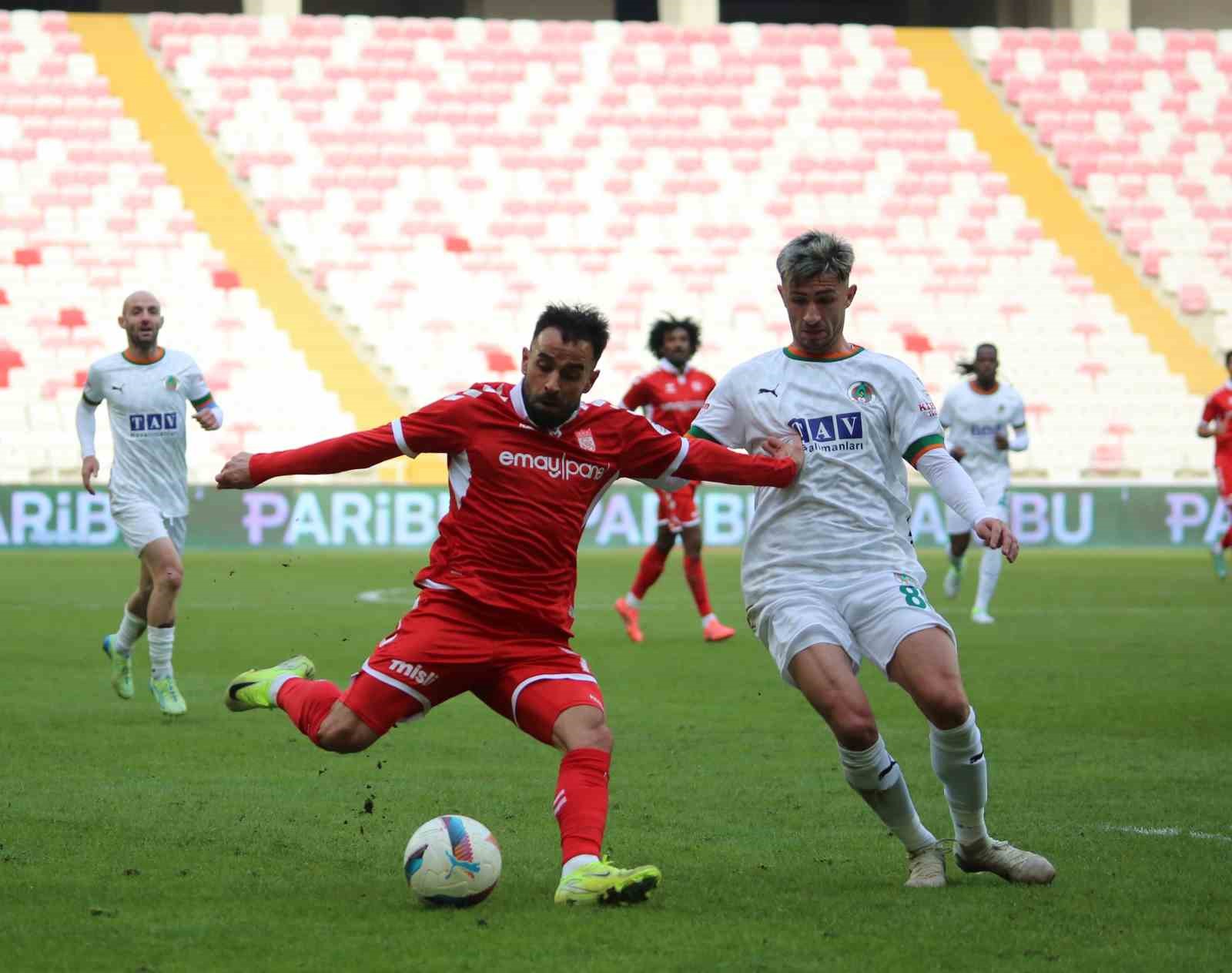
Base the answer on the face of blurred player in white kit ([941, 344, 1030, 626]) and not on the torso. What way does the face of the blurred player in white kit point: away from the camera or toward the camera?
toward the camera

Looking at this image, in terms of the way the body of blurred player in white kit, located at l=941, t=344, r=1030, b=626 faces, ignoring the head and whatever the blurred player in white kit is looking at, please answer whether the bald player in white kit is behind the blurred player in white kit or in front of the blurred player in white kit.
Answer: in front

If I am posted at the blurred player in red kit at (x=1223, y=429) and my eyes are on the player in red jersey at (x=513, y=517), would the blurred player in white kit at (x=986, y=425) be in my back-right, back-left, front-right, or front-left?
front-right

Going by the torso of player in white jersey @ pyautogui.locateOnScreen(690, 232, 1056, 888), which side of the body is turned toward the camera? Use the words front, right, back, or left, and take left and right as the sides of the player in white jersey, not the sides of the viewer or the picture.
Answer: front

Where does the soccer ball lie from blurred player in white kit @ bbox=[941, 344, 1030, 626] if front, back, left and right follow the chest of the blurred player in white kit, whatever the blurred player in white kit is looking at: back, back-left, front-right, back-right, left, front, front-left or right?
front

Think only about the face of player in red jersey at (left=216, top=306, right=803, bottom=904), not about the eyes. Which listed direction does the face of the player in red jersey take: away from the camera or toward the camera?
toward the camera

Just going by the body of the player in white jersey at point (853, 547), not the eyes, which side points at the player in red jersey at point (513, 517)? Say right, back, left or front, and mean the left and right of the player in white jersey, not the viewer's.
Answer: right

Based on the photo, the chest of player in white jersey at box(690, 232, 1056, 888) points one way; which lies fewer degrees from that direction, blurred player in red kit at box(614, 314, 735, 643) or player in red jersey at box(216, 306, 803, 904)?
the player in red jersey

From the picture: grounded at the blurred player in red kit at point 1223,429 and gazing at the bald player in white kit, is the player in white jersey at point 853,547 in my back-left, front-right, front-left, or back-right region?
front-left

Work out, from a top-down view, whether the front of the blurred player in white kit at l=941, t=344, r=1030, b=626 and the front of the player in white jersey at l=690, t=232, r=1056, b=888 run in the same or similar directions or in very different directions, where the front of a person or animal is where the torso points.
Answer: same or similar directions

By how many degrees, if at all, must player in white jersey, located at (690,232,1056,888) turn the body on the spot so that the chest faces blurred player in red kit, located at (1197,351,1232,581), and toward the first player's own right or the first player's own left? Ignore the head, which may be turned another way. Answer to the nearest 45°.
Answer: approximately 180°

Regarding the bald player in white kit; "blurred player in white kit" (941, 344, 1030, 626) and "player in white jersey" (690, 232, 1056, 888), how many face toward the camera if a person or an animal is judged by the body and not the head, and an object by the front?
3

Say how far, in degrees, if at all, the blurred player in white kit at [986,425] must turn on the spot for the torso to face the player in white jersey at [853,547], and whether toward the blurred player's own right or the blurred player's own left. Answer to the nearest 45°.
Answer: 0° — they already face them
